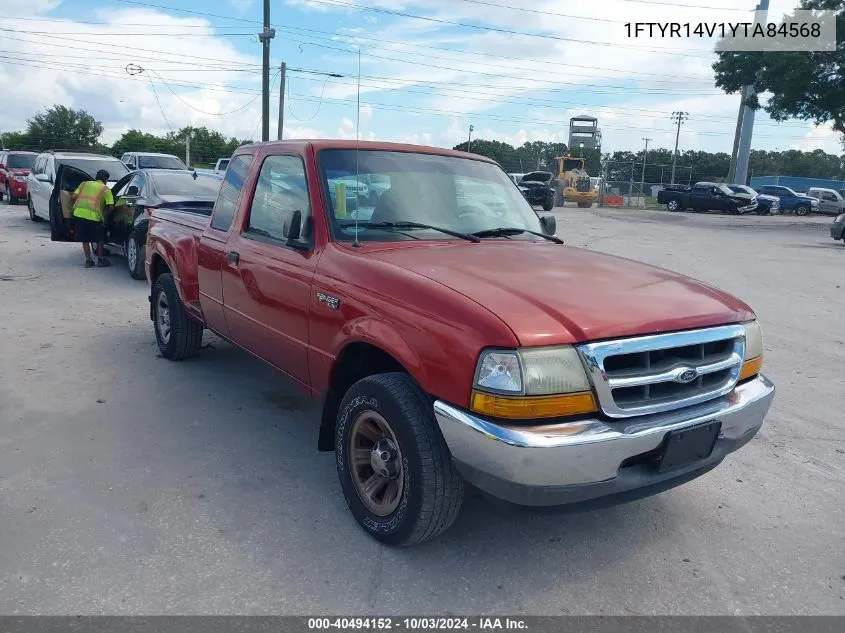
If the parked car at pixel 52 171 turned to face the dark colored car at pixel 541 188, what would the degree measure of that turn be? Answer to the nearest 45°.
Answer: approximately 90° to its left

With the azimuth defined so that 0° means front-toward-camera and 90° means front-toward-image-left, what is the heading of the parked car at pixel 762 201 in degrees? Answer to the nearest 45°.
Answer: approximately 315°

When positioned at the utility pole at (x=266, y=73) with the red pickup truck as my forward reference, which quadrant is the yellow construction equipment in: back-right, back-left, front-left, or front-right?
back-left

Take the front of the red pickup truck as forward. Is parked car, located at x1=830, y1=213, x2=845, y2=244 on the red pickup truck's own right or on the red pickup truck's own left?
on the red pickup truck's own left

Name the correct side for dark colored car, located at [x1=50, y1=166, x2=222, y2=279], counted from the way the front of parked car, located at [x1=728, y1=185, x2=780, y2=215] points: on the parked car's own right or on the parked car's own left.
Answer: on the parked car's own right

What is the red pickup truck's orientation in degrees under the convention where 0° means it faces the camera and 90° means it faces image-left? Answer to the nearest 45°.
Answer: approximately 315°

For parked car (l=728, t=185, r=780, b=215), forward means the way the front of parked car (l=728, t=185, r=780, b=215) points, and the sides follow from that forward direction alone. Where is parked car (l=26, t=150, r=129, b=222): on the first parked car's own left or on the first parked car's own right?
on the first parked car's own right

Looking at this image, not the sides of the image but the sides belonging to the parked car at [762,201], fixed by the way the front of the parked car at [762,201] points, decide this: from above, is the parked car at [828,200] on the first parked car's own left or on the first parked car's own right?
on the first parked car's own left

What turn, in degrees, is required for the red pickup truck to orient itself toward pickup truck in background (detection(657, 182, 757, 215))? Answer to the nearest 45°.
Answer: approximately 135° to its left
